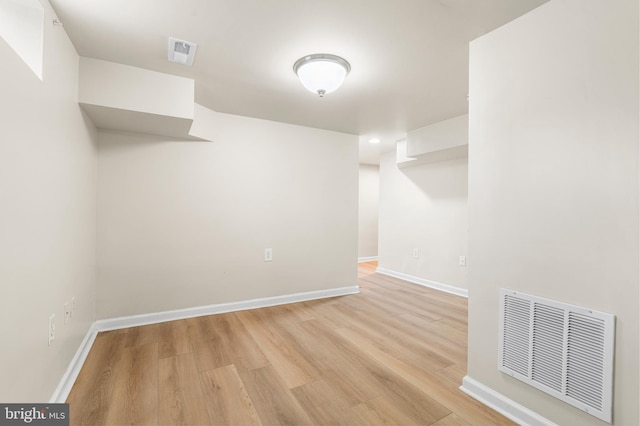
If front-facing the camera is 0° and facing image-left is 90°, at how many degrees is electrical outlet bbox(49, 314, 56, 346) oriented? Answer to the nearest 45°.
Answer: approximately 270°

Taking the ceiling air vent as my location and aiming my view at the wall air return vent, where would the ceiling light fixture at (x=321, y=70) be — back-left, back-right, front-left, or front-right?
front-left

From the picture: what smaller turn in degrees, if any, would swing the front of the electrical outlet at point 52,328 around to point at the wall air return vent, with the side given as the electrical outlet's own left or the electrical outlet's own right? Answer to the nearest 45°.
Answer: approximately 45° to the electrical outlet's own right

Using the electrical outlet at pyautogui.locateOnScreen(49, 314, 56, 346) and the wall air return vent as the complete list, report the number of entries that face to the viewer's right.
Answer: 1

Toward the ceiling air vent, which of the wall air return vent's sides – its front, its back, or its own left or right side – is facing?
front

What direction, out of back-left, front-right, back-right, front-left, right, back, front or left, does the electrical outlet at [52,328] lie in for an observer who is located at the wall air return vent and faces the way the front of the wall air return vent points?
front

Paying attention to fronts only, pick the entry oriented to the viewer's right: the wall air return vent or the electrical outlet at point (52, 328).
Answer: the electrical outlet

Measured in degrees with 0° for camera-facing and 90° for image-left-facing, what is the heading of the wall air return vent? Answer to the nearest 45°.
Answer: approximately 45°

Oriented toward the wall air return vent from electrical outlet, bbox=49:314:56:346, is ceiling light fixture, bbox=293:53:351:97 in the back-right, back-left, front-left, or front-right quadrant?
front-left
